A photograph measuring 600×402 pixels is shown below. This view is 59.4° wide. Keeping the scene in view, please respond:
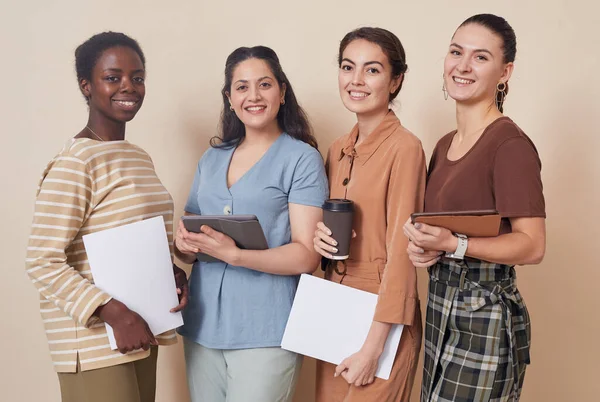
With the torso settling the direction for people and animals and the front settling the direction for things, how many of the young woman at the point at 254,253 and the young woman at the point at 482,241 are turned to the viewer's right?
0

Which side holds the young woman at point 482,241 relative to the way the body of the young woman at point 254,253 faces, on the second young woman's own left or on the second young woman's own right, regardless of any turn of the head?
on the second young woman's own left

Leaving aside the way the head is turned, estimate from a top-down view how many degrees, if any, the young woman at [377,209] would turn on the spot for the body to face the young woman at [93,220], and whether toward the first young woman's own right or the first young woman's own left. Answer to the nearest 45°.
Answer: approximately 45° to the first young woman's own right

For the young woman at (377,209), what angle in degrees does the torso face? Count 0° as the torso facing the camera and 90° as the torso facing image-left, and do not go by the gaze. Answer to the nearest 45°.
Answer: approximately 45°

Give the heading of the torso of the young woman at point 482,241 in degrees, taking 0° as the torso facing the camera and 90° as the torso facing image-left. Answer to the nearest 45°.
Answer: approximately 45°

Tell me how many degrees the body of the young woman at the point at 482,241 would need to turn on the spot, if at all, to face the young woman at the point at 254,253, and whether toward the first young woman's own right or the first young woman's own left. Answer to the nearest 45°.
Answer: approximately 45° to the first young woman's own right
